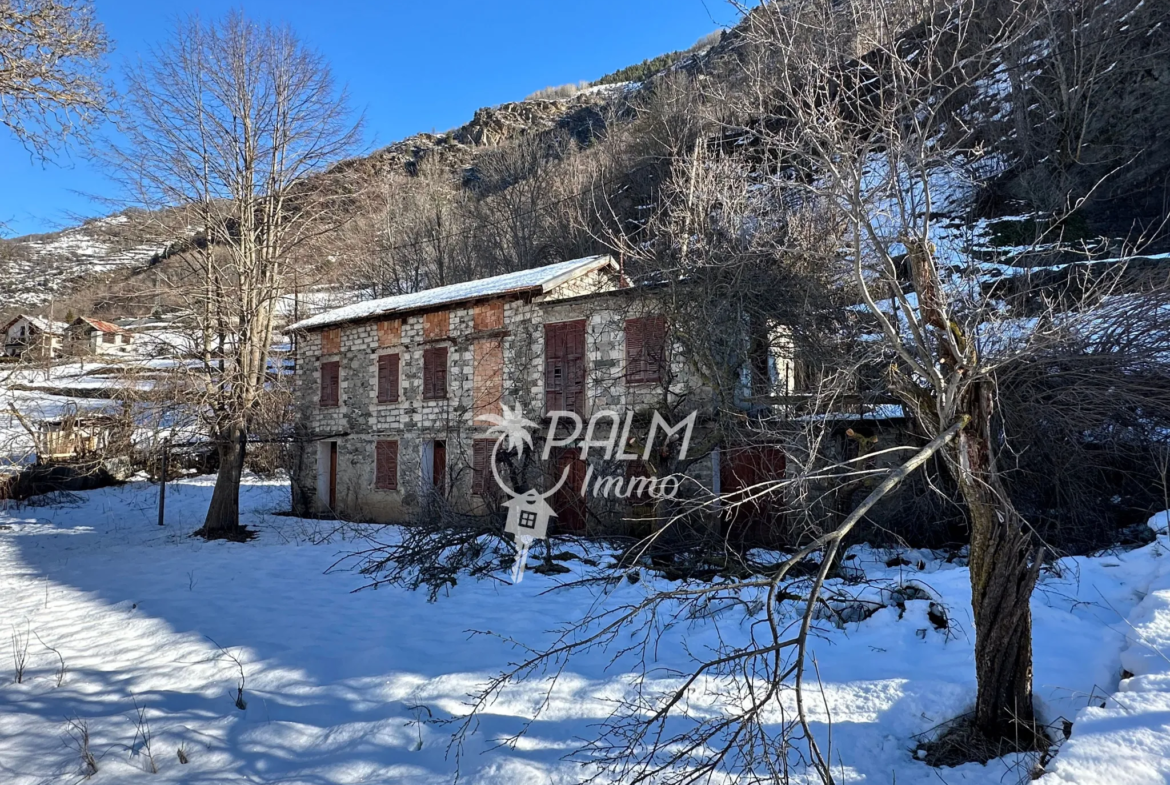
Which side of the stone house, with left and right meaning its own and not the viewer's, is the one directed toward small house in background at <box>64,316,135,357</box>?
right

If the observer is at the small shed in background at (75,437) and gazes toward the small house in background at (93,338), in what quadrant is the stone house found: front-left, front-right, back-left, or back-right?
back-right

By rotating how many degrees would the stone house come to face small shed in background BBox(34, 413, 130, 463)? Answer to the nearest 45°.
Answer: approximately 90° to its right

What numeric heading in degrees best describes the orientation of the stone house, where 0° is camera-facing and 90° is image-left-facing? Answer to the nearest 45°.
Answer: approximately 45°
